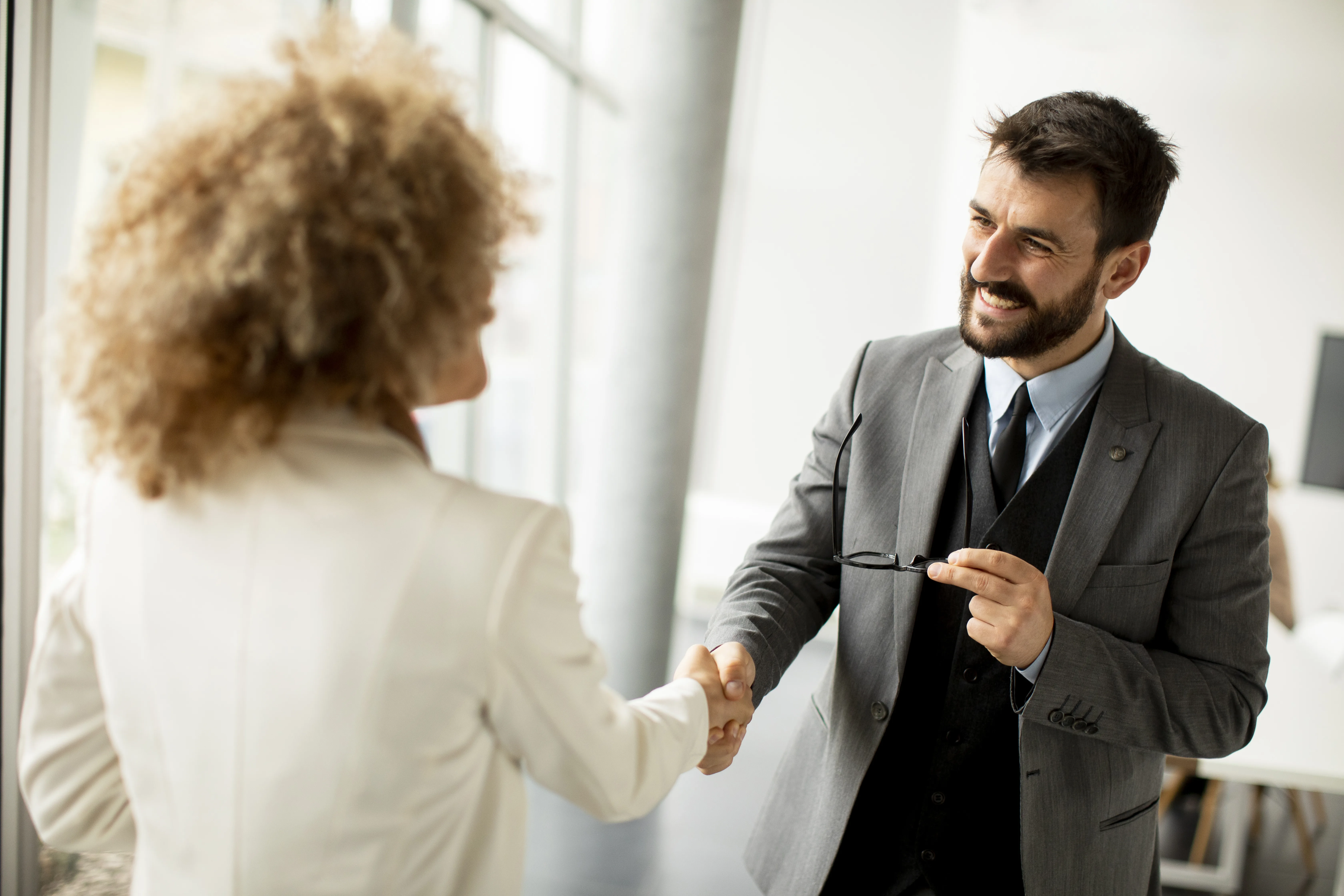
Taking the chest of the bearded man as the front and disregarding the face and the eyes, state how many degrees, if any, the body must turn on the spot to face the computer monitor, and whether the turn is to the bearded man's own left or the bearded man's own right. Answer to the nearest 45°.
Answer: approximately 135° to the bearded man's own right

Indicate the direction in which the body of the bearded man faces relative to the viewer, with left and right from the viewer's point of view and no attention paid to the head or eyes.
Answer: facing the viewer and to the left of the viewer

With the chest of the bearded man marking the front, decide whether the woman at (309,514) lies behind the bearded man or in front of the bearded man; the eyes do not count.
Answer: in front

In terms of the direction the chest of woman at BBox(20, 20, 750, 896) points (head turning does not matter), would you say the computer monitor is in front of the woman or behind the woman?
in front

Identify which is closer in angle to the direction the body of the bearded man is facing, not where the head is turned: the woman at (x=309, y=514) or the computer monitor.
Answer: the woman

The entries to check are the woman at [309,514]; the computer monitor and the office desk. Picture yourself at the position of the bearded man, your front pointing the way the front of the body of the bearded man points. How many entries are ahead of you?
1

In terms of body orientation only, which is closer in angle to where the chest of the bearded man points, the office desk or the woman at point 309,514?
the woman

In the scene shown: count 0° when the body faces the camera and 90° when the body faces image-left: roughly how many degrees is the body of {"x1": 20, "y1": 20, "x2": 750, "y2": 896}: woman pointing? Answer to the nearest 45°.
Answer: approximately 225°
